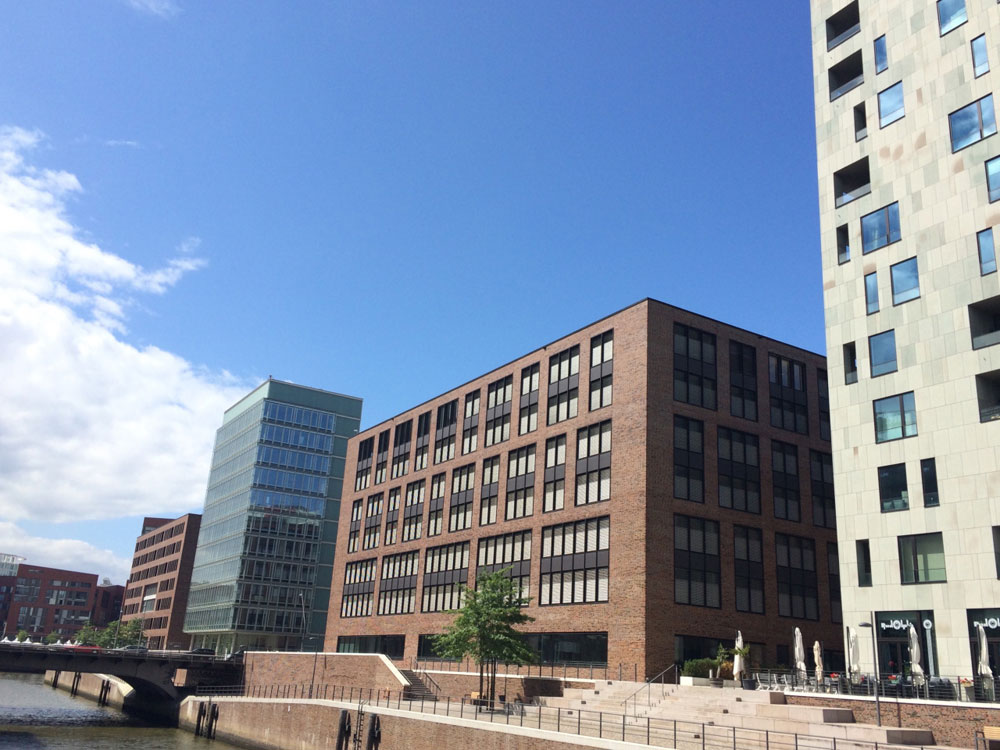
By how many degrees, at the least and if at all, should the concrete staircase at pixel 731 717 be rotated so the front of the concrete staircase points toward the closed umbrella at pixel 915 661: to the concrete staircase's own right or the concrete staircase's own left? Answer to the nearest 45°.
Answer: approximately 135° to the concrete staircase's own left

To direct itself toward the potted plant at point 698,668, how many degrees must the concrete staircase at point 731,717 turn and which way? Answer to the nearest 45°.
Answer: approximately 135° to its right

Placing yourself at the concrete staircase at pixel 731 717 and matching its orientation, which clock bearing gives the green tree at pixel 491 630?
The green tree is roughly at 3 o'clock from the concrete staircase.

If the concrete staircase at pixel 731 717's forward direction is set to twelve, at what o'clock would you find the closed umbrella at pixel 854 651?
The closed umbrella is roughly at 6 o'clock from the concrete staircase.

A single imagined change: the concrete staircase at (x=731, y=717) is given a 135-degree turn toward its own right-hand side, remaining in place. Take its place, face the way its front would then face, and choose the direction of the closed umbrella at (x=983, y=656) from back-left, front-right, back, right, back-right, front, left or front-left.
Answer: right

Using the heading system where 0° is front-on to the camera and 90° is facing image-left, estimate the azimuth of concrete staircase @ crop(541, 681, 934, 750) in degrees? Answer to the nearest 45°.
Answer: approximately 45°
